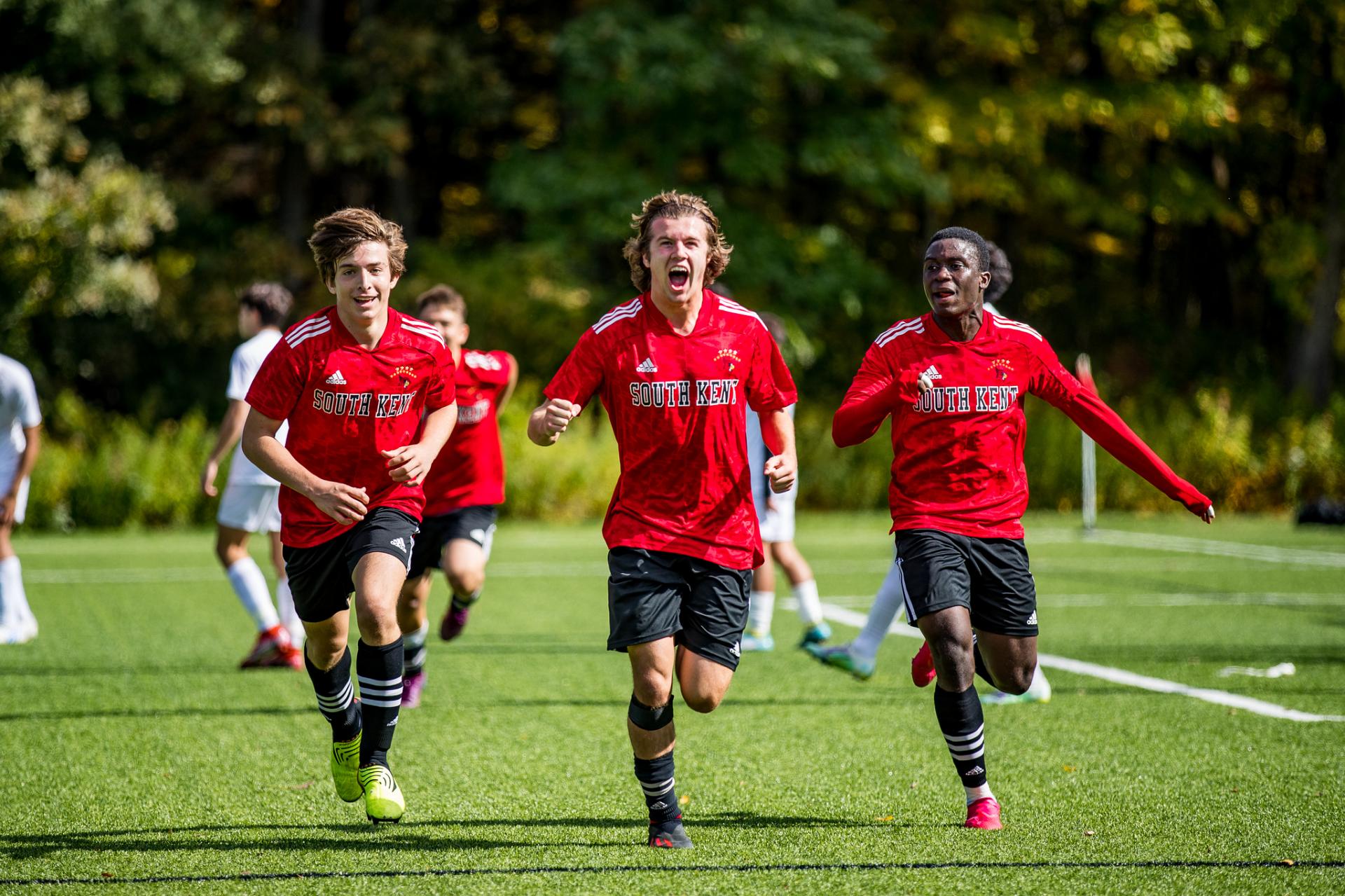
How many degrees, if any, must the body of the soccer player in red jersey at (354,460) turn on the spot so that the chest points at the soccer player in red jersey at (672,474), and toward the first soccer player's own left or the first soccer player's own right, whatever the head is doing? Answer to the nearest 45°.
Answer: approximately 45° to the first soccer player's own left

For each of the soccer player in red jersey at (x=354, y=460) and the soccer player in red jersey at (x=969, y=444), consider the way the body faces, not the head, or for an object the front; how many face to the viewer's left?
0

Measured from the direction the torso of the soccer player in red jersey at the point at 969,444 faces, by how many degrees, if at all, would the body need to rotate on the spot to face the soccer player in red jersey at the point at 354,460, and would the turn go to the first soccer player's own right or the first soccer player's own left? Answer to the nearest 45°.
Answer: approximately 90° to the first soccer player's own right

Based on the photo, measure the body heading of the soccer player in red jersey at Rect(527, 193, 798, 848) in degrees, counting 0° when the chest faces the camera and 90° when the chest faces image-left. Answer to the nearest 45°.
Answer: approximately 0°

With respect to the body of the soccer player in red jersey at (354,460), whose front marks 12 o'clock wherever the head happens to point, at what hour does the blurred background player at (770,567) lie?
The blurred background player is roughly at 7 o'clock from the soccer player in red jersey.

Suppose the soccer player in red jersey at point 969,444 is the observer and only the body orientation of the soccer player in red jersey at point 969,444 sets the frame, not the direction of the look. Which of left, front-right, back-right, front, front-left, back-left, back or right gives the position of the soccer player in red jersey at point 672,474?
front-right

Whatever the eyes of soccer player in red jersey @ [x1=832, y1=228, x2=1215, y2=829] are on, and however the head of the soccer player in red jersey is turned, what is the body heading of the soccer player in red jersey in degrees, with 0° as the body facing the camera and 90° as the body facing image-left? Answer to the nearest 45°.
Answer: approximately 0°

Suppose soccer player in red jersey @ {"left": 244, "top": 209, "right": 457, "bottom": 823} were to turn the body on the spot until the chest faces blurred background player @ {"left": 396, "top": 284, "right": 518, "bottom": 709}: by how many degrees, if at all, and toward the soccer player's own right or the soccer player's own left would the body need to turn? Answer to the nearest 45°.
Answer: approximately 180°

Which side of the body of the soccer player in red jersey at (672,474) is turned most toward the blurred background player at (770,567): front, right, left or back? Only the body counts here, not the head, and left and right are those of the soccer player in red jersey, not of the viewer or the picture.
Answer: back

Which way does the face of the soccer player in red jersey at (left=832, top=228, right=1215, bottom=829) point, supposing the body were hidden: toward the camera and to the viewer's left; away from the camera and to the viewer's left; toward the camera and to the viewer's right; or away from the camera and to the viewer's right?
toward the camera and to the viewer's left
